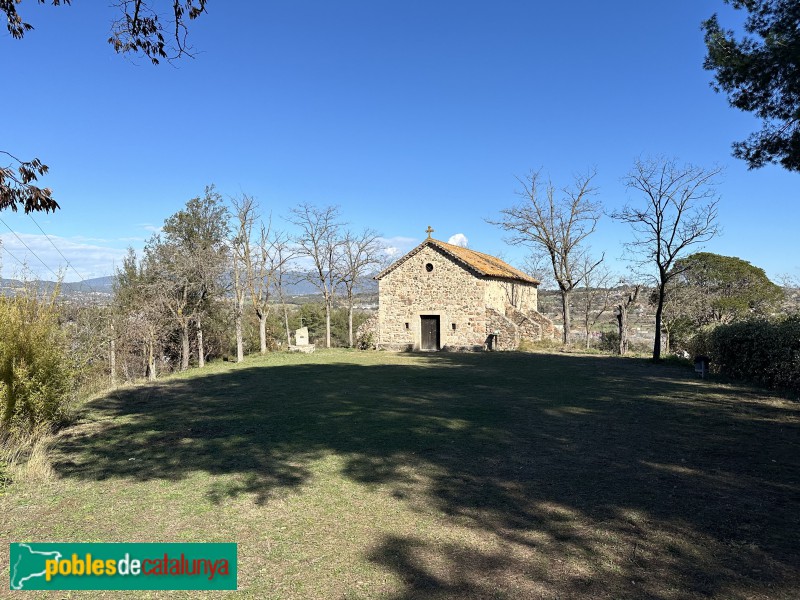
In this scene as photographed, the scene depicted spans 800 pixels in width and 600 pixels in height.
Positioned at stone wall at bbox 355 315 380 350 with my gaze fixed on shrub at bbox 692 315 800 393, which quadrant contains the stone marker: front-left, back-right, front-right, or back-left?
back-right

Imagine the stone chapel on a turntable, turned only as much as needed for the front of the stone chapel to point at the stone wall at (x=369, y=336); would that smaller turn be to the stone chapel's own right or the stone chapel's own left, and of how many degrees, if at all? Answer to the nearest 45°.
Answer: approximately 90° to the stone chapel's own right

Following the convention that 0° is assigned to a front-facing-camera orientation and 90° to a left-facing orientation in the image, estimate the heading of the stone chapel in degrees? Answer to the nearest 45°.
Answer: approximately 0°

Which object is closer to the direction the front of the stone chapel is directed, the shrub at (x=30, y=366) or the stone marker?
the shrub

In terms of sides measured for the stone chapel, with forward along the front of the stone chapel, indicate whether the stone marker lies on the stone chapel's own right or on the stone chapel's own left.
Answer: on the stone chapel's own right

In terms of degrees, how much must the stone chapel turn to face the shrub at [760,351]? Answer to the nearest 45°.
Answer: approximately 45° to its left

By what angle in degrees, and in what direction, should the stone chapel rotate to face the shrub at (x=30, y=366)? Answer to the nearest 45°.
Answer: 0° — it already faces it

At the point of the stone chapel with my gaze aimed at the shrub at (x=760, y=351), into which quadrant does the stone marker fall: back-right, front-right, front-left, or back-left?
back-right

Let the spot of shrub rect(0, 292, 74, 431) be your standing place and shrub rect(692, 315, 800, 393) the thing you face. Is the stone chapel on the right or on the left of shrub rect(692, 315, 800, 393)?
left
